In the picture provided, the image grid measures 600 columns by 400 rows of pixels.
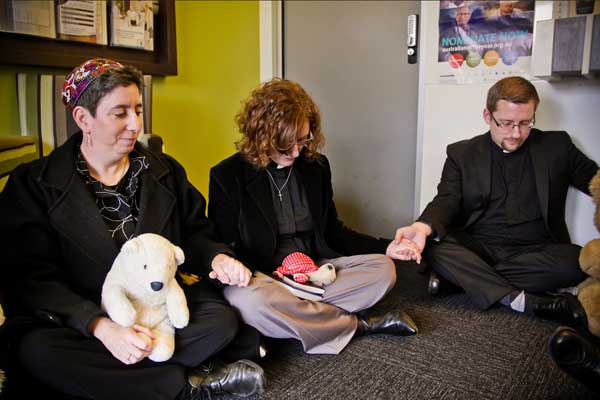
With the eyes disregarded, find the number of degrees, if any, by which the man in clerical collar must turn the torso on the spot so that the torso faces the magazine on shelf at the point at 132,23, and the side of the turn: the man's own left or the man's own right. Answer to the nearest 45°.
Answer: approximately 90° to the man's own right

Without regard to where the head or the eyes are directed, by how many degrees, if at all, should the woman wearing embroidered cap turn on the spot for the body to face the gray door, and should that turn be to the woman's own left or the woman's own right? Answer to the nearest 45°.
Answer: approximately 90° to the woman's own left

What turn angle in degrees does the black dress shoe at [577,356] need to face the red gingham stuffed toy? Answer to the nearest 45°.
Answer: approximately 45° to its left

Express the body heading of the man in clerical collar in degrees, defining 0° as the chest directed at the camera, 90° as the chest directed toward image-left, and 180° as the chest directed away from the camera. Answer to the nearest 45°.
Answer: approximately 0°

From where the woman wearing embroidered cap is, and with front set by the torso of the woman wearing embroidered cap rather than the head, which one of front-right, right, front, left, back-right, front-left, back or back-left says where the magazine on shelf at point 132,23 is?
back-left

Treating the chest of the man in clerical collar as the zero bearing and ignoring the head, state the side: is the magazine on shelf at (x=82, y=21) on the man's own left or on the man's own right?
on the man's own right

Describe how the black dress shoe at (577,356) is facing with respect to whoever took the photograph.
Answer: facing away from the viewer and to the left of the viewer

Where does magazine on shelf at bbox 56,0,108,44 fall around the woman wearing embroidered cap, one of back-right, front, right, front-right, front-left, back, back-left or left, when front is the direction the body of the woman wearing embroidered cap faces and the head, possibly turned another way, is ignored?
back-left

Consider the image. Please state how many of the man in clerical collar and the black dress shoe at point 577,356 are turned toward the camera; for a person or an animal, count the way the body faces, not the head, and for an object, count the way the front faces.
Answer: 1

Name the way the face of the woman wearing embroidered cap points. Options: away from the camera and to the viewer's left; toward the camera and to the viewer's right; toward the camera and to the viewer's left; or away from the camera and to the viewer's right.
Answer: toward the camera and to the viewer's right

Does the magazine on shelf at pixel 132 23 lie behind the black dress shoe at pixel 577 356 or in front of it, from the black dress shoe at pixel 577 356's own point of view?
in front
